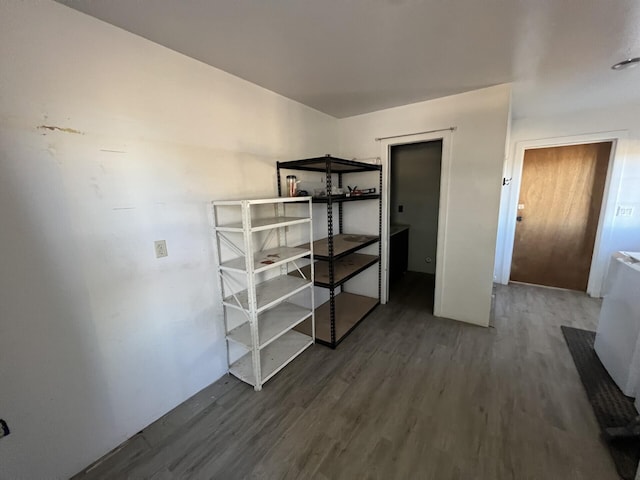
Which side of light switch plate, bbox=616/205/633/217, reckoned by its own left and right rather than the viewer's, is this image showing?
front

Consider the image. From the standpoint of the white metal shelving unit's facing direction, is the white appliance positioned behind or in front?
in front

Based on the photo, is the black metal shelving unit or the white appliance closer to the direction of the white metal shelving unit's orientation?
the white appliance

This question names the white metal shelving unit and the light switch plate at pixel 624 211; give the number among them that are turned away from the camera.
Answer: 0

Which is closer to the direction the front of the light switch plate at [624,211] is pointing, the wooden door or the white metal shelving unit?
the white metal shelving unit

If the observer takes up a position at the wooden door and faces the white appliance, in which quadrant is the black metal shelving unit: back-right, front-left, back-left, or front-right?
front-right

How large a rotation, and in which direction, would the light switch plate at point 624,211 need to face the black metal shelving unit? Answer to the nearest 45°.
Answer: approximately 45° to its right

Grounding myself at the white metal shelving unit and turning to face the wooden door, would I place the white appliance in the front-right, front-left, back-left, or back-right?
front-right

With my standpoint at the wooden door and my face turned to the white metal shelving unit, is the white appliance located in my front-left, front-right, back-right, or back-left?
front-left

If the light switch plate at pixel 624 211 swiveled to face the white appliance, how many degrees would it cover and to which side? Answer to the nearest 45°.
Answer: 0° — it already faces it

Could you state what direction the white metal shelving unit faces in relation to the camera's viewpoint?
facing the viewer and to the right of the viewer

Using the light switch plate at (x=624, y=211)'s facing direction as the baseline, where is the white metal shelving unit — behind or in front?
in front

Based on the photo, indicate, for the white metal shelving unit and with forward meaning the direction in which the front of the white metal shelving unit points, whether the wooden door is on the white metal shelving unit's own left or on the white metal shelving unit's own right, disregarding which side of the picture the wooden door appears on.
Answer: on the white metal shelving unit's own left
